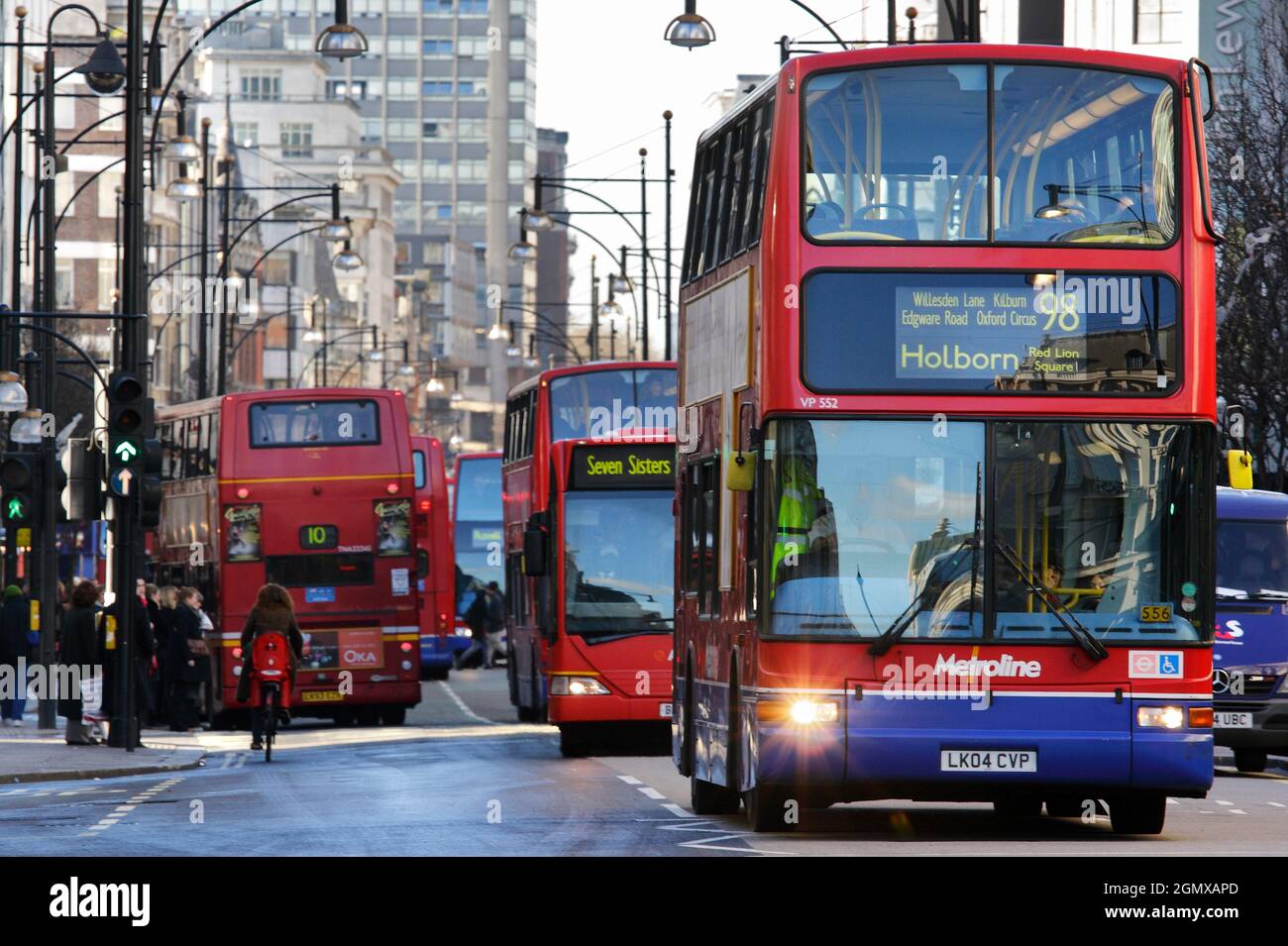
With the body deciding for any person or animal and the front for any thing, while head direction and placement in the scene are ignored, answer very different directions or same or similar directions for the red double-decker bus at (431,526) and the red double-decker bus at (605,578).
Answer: very different directions

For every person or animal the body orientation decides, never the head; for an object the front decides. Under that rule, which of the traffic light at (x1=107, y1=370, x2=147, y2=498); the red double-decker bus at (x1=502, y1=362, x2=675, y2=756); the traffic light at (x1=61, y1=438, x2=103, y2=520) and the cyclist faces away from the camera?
the cyclist

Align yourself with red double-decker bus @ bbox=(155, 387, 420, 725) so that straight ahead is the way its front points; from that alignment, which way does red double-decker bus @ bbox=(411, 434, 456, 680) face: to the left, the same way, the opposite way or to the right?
the same way

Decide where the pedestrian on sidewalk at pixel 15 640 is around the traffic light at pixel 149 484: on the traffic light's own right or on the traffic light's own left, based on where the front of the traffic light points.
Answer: on the traffic light's own left

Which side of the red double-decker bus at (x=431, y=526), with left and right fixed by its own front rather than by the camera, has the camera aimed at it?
back

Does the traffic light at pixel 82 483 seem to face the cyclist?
no

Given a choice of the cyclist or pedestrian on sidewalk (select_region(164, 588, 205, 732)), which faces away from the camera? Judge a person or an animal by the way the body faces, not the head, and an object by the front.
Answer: the cyclist

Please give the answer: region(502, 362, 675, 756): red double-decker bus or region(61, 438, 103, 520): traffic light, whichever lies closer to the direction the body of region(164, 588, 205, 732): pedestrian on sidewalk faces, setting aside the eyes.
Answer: the red double-decker bus

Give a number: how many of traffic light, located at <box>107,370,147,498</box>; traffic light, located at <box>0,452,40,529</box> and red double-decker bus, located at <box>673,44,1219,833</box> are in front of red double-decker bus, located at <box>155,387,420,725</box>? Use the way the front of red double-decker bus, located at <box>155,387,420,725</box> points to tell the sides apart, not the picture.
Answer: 0

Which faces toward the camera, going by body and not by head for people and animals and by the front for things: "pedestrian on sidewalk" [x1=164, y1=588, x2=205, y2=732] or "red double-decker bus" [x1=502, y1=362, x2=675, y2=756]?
the red double-decker bus

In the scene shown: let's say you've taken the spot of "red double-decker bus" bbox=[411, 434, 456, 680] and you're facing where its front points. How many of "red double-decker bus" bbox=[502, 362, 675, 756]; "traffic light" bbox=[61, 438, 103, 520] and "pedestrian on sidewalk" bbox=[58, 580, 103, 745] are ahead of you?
0

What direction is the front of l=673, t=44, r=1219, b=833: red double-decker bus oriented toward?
toward the camera

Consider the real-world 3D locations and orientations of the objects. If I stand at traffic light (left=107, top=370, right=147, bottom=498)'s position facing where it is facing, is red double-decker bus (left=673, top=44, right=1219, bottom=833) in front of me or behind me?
in front
